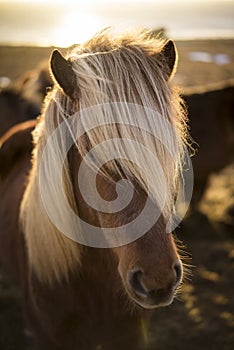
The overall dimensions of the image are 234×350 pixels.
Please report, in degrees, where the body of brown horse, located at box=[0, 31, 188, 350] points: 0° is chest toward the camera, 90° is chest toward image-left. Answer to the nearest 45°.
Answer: approximately 315°

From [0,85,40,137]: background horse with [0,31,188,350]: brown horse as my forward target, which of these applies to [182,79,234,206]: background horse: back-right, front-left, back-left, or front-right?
front-left

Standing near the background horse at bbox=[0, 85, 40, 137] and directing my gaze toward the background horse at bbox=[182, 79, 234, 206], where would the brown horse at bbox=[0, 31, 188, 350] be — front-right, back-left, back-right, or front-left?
front-right

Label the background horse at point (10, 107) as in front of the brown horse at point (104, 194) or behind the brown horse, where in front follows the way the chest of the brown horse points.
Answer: behind
